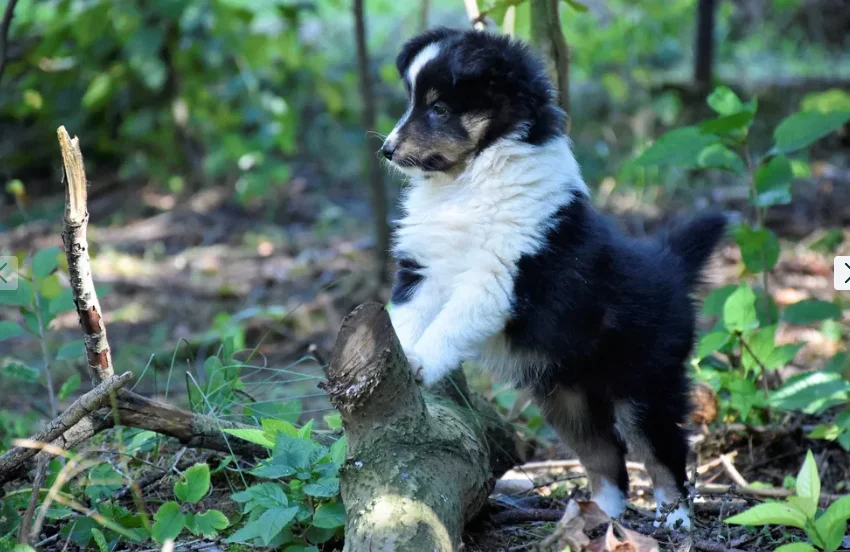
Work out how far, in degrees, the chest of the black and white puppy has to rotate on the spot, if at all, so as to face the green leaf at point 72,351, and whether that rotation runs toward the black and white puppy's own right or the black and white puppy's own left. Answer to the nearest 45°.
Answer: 0° — it already faces it

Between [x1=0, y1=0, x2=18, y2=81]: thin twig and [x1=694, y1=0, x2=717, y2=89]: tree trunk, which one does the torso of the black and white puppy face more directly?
the thin twig

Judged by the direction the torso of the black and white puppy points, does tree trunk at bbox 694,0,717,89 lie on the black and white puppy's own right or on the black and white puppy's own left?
on the black and white puppy's own right

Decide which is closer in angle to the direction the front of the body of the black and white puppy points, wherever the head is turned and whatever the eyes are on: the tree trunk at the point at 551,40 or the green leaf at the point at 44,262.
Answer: the green leaf

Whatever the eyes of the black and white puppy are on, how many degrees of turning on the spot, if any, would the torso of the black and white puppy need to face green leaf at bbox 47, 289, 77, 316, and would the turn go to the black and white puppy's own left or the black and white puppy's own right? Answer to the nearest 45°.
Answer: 0° — it already faces it

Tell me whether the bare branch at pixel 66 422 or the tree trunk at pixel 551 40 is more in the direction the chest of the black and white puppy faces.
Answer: the bare branch

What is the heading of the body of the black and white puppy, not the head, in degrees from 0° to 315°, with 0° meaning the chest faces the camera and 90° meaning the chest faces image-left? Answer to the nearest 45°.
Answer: approximately 90°
